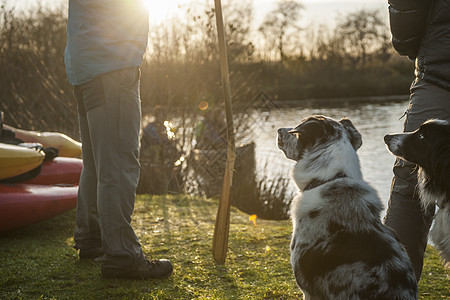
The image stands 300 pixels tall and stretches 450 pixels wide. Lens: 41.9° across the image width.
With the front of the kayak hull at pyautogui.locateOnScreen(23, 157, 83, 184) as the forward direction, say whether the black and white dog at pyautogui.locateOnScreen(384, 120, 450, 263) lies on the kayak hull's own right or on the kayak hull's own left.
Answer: on the kayak hull's own right

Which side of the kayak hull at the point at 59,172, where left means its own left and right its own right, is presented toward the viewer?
right

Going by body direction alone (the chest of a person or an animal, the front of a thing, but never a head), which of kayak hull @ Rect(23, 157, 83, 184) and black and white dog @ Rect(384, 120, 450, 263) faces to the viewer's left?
the black and white dog

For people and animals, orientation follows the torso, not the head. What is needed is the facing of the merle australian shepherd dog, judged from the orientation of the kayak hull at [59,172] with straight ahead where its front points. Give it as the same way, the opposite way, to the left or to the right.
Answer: to the left

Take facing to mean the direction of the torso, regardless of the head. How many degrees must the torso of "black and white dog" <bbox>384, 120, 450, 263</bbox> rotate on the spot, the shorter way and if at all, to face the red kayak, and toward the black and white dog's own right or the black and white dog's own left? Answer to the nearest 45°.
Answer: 0° — it already faces it

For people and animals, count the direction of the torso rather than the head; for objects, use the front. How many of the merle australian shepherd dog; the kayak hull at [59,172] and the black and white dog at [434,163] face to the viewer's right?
1

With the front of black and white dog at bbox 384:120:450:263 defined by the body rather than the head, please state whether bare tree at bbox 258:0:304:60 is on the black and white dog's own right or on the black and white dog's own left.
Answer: on the black and white dog's own right

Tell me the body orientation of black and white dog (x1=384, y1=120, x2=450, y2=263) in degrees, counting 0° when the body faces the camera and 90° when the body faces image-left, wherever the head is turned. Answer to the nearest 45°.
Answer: approximately 90°

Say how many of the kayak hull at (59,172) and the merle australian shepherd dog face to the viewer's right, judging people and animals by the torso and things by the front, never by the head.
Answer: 1

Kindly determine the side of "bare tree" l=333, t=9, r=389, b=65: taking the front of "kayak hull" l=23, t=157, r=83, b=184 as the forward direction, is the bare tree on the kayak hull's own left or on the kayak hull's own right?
on the kayak hull's own left

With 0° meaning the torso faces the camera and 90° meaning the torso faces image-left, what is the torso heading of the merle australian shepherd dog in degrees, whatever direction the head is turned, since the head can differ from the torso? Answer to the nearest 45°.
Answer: approximately 135°
